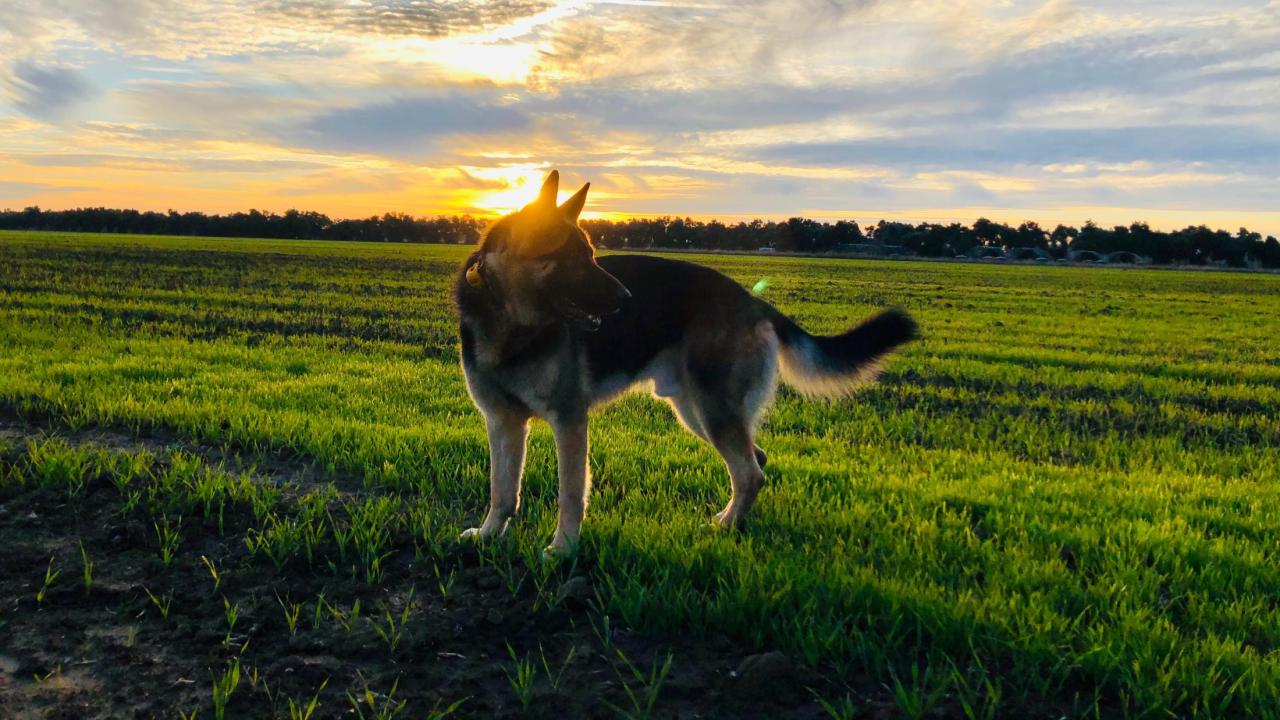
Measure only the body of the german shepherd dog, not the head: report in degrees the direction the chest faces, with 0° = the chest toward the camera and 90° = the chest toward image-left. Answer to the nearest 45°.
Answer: approximately 45°
